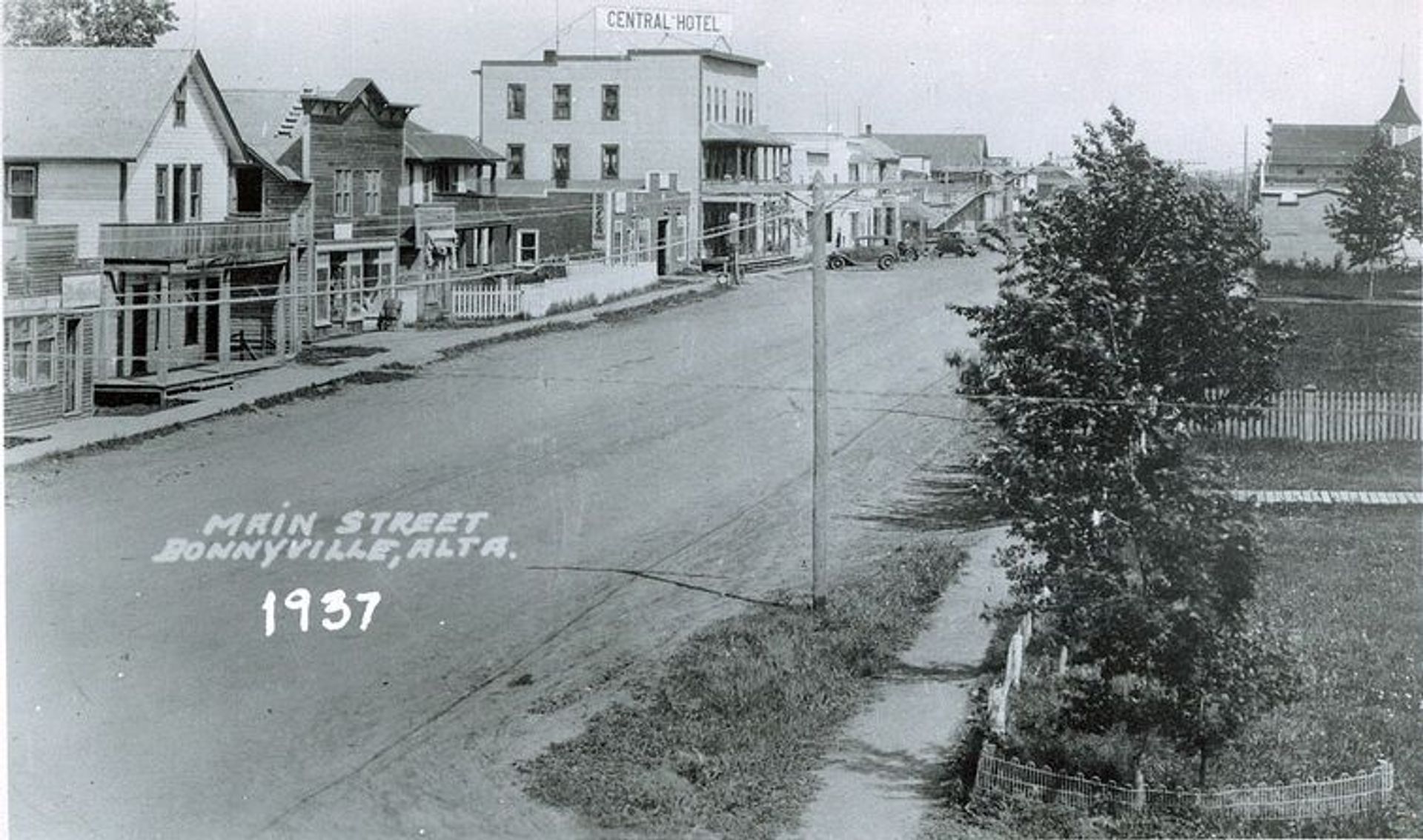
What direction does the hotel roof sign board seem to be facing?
toward the camera

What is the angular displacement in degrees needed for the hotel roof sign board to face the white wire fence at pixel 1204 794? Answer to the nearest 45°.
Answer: approximately 45° to its left

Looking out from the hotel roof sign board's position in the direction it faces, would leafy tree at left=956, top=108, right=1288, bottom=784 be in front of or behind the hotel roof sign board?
in front

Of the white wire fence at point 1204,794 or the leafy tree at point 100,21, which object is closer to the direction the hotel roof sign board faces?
the white wire fence

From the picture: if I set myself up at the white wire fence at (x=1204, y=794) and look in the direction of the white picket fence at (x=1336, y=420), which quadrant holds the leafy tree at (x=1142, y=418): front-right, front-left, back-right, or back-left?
front-left
